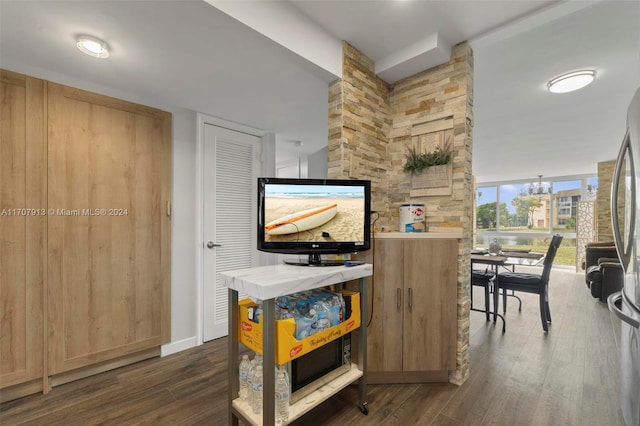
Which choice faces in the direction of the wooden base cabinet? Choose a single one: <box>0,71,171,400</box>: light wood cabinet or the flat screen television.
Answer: the light wood cabinet

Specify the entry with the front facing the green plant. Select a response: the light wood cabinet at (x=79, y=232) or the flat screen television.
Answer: the light wood cabinet

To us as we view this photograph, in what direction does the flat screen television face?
facing the viewer

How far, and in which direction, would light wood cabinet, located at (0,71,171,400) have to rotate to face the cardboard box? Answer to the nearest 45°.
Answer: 0° — it already faces it

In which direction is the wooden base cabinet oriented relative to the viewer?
toward the camera

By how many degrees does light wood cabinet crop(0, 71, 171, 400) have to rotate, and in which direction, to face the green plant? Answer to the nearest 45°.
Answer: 0° — it already faces it

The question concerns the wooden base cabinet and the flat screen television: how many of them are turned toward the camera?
2

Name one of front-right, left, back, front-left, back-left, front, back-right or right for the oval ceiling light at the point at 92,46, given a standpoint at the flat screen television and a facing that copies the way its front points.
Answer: right

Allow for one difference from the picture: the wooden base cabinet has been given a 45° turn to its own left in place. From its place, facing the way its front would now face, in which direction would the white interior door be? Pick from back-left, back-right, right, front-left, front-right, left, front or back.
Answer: back-right

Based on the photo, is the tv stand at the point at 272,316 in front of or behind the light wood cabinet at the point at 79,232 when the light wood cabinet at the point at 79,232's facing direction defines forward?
in front

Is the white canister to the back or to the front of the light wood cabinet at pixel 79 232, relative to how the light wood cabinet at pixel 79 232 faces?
to the front

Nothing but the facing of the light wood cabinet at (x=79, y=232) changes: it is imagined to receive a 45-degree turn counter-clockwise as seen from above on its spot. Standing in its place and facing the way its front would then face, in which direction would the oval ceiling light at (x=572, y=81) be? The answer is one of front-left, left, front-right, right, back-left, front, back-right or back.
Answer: front-right
